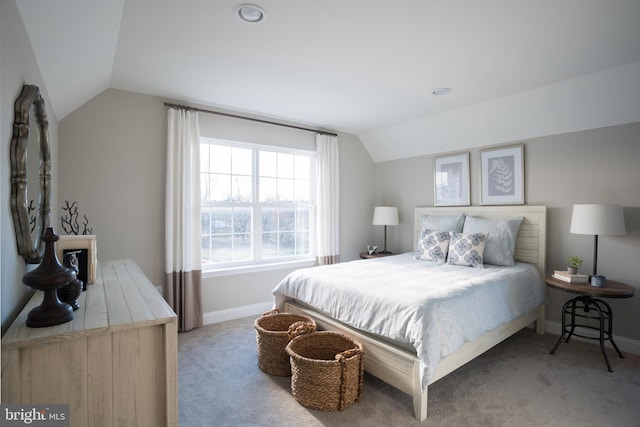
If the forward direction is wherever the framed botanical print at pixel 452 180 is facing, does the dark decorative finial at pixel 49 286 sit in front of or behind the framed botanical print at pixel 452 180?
in front

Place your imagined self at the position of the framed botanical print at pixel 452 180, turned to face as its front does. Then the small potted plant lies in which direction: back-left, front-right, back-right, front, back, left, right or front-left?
left

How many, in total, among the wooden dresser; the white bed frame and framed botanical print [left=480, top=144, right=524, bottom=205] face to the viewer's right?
1

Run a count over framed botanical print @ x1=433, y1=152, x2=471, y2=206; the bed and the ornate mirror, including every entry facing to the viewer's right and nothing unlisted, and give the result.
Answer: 1

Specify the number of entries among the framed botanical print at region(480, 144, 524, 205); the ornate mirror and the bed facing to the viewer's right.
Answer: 1

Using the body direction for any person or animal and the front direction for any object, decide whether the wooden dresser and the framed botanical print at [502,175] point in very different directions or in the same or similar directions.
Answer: very different directions

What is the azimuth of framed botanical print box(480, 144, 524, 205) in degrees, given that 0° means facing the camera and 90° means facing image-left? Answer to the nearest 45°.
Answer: approximately 45°

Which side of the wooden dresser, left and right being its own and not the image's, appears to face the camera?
right

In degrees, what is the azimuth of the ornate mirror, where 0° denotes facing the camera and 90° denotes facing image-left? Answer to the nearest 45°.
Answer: approximately 270°

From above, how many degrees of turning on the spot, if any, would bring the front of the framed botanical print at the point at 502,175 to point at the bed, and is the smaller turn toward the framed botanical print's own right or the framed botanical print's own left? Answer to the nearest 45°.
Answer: approximately 45° to the framed botanical print's own left

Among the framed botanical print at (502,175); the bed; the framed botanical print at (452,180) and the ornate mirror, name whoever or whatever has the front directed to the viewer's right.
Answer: the ornate mirror

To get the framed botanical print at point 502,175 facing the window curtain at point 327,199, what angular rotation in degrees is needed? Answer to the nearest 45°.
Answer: approximately 45° to its right

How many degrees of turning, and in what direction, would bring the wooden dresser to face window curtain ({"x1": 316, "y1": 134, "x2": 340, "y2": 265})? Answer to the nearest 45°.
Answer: approximately 45° to its left

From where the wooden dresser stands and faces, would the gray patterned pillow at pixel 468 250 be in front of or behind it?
in front

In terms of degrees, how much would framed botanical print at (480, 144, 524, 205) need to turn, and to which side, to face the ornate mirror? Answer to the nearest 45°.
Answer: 0° — it already faces it
